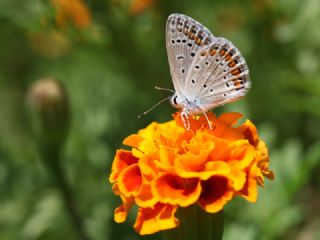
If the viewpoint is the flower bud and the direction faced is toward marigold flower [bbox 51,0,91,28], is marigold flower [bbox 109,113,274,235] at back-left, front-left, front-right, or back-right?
back-right

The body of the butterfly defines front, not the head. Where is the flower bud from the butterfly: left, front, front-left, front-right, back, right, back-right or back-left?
front-right

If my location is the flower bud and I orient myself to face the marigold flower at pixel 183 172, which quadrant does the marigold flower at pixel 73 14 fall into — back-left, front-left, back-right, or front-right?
back-left

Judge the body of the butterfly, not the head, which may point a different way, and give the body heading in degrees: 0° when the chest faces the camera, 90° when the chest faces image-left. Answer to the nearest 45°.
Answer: approximately 90°
